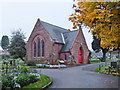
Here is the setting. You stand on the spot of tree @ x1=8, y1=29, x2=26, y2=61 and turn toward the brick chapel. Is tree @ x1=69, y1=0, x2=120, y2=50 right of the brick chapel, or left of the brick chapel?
right

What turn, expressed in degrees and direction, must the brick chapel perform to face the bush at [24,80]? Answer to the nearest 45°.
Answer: approximately 45° to its right

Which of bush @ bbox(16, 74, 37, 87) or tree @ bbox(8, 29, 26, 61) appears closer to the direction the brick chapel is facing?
the bush

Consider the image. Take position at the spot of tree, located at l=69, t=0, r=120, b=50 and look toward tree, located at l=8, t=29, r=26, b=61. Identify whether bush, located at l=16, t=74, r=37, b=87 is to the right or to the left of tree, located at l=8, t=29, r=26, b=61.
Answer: left
